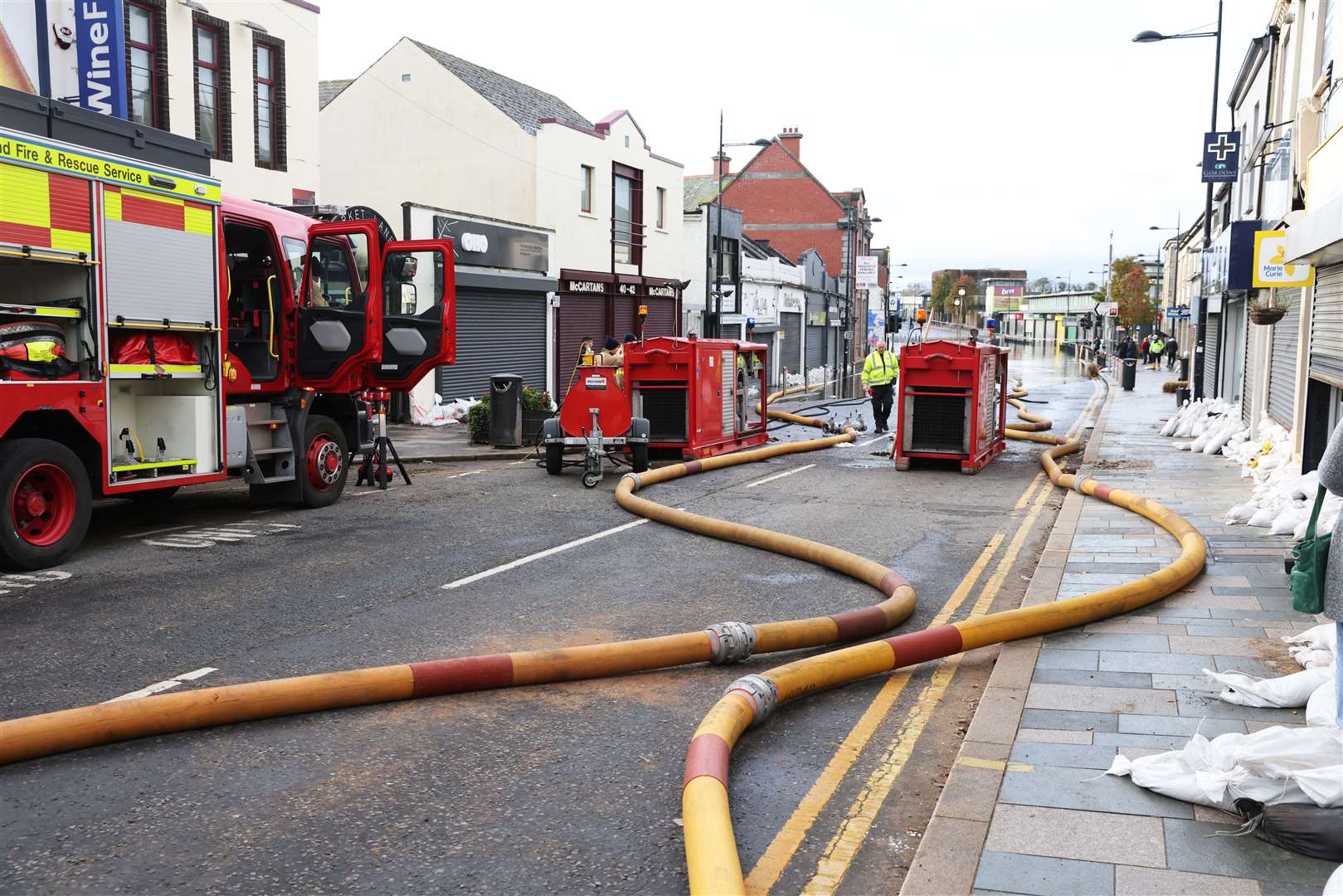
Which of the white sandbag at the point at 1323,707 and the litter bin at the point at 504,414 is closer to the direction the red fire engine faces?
the litter bin

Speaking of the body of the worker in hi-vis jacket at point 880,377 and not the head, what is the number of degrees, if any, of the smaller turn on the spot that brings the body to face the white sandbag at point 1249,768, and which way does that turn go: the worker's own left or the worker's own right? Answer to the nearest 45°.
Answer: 0° — they already face it

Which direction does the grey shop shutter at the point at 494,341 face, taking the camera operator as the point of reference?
facing the viewer and to the right of the viewer

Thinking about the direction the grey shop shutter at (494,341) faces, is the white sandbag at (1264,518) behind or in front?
in front

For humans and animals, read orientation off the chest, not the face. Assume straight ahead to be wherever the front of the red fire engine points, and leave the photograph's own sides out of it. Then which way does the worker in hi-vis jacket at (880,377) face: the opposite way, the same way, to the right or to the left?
the opposite way

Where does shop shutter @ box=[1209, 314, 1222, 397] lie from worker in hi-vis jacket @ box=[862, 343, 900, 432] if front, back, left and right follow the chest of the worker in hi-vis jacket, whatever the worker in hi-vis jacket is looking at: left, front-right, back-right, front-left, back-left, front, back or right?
back-left

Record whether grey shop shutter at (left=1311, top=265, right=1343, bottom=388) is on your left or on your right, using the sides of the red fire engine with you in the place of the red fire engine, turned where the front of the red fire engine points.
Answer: on your right

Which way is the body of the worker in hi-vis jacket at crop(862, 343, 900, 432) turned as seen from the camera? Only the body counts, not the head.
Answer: toward the camera

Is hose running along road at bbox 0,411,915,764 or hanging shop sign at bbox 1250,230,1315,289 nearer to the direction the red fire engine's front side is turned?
the hanging shop sign

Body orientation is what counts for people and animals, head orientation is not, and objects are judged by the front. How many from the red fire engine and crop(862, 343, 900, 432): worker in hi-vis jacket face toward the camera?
1

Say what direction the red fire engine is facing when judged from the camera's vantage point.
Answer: facing away from the viewer and to the right of the viewer

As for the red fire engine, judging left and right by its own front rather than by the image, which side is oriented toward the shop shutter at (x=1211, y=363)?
front

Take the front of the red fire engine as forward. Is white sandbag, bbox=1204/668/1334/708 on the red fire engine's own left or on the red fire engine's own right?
on the red fire engine's own right

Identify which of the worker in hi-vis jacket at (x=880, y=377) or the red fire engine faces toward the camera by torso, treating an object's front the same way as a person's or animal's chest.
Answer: the worker in hi-vis jacket

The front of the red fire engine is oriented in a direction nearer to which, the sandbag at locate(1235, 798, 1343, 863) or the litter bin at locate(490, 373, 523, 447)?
the litter bin

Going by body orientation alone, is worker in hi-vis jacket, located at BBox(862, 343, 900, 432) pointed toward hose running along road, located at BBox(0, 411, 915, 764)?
yes
